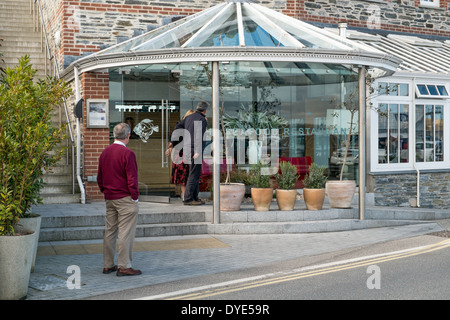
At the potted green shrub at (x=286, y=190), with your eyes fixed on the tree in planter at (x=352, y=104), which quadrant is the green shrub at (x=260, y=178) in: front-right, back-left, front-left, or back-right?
back-left

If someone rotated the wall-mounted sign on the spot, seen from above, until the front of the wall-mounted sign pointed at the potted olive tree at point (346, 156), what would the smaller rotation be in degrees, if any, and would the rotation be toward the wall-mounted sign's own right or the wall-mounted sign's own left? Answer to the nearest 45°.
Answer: approximately 90° to the wall-mounted sign's own left

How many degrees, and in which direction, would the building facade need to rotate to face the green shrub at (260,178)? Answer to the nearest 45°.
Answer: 0° — it already faces it

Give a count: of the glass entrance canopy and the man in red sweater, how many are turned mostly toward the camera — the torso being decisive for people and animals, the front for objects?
1

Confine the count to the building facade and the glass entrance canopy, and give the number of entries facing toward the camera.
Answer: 2

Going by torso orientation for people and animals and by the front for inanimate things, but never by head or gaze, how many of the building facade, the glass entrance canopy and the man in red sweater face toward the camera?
2

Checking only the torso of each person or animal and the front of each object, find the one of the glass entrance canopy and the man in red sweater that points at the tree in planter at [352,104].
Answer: the man in red sweater

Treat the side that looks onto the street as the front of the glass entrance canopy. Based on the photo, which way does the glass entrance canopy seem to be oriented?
toward the camera

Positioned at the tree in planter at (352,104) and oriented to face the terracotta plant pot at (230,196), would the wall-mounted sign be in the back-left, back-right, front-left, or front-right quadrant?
front-right

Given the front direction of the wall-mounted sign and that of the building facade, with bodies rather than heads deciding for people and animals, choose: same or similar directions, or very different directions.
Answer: same or similar directions

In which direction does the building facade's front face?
toward the camera

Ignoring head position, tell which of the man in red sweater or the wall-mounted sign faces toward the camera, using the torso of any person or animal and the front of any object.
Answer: the wall-mounted sign

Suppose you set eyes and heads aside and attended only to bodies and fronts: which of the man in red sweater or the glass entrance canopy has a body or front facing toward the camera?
the glass entrance canopy

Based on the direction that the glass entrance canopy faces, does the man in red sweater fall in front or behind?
in front

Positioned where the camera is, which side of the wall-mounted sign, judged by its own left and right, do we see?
front
